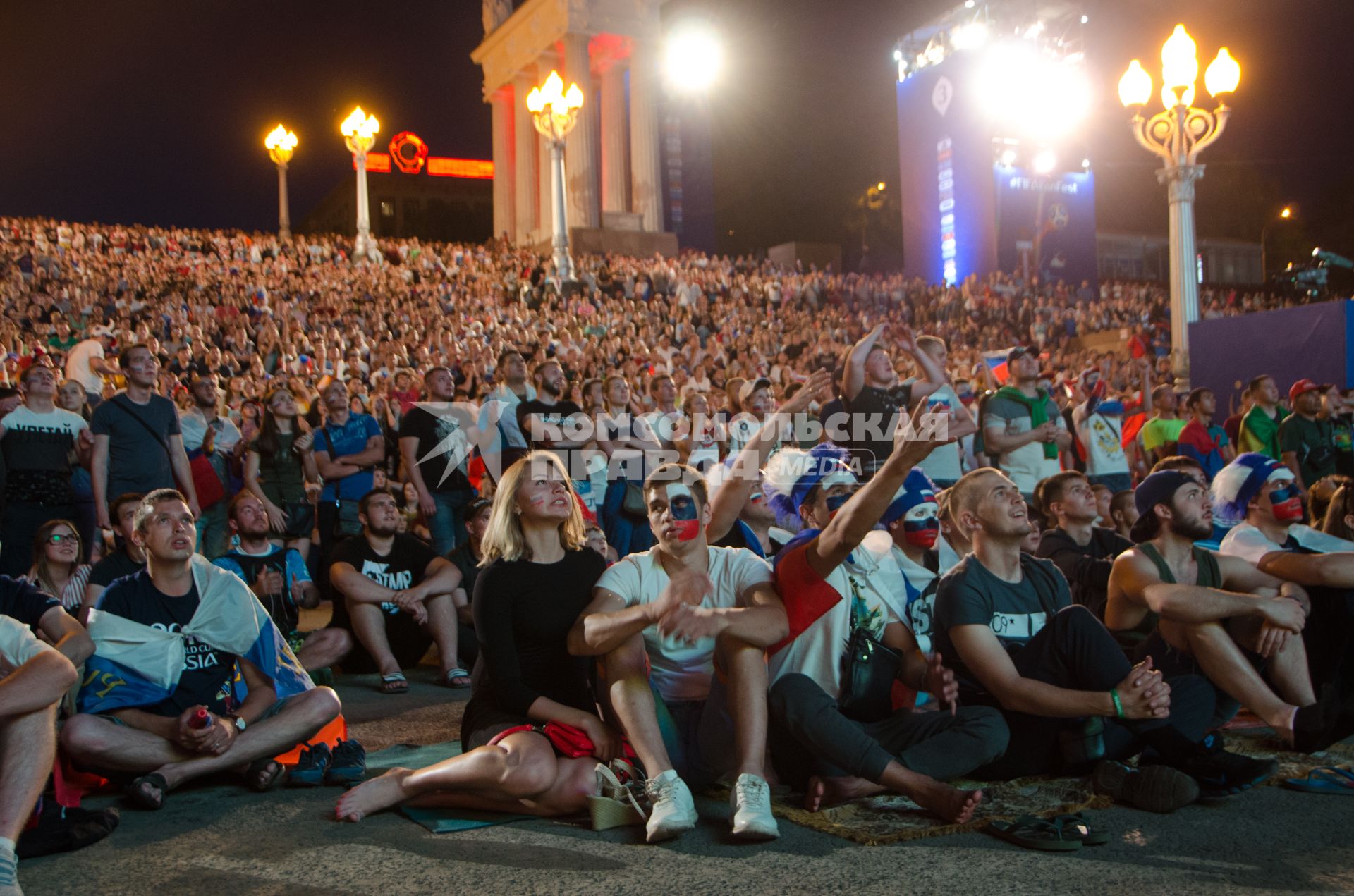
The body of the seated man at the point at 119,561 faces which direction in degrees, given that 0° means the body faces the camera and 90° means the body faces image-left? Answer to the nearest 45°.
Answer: approximately 315°

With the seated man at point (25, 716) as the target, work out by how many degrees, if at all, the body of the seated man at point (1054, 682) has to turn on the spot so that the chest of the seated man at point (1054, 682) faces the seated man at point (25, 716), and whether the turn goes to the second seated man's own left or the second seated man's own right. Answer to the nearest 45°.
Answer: approximately 90° to the second seated man's own right

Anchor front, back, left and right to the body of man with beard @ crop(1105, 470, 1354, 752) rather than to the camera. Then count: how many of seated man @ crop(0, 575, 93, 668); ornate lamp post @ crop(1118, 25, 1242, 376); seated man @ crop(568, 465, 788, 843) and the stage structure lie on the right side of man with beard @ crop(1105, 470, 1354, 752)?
2

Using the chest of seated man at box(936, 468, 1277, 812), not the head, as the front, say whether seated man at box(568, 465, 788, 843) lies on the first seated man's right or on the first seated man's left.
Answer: on the first seated man's right

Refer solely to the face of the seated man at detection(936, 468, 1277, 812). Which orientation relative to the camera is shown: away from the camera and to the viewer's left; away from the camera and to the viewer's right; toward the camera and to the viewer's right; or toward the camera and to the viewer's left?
toward the camera and to the viewer's right

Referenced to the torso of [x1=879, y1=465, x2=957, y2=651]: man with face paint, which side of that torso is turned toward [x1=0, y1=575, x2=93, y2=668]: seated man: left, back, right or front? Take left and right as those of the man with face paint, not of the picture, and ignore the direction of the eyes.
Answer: right

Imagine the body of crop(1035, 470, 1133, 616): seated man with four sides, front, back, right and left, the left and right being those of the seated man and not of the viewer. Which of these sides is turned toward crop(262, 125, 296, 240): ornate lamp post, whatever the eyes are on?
back

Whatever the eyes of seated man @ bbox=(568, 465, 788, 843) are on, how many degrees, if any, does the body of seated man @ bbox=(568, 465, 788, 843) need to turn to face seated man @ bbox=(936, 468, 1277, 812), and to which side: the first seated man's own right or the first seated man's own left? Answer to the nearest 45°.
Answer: approximately 90° to the first seated man's own left
